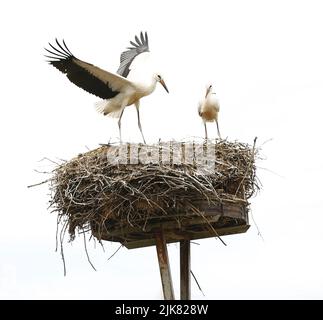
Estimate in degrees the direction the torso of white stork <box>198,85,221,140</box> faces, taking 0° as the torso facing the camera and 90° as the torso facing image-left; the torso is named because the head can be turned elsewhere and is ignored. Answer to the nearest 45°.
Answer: approximately 0°

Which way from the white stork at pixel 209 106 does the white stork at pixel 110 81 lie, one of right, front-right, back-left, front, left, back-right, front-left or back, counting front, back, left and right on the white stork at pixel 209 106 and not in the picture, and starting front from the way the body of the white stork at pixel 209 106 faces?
front-right
